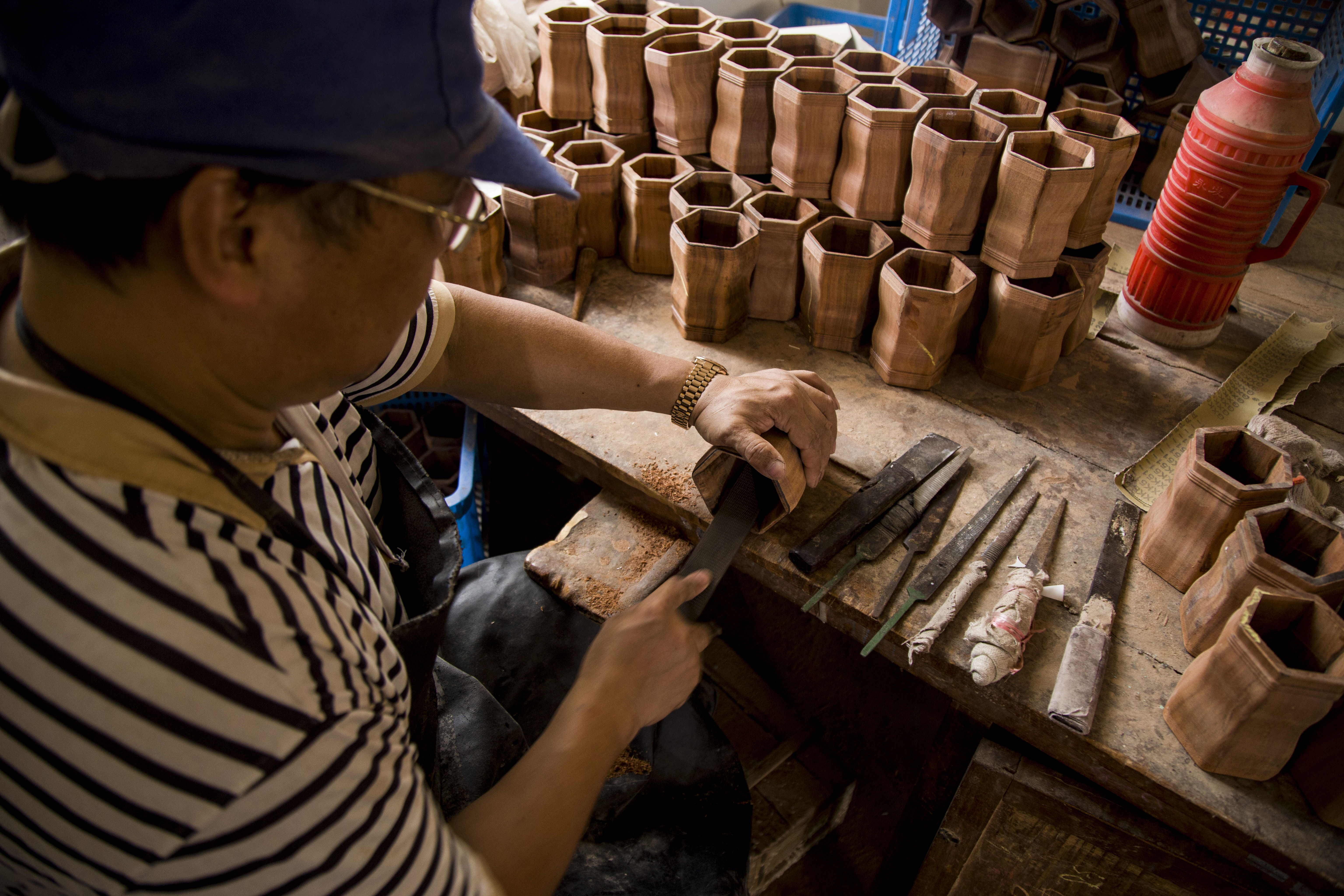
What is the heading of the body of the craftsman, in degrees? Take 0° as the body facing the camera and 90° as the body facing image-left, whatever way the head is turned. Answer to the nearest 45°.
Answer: approximately 270°

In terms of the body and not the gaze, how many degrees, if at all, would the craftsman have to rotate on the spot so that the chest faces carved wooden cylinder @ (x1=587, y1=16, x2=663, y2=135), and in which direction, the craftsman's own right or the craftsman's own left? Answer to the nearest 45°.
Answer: approximately 45° to the craftsman's own left

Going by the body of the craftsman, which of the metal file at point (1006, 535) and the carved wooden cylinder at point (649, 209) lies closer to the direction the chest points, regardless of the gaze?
the metal file

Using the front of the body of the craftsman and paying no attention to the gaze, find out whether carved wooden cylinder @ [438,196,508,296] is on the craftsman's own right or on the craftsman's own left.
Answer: on the craftsman's own left

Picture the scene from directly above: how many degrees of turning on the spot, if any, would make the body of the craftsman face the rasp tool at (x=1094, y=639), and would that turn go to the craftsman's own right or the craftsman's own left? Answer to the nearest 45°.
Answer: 0° — they already face it

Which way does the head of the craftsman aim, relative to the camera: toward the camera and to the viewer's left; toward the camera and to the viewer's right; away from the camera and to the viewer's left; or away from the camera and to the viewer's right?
away from the camera and to the viewer's right
